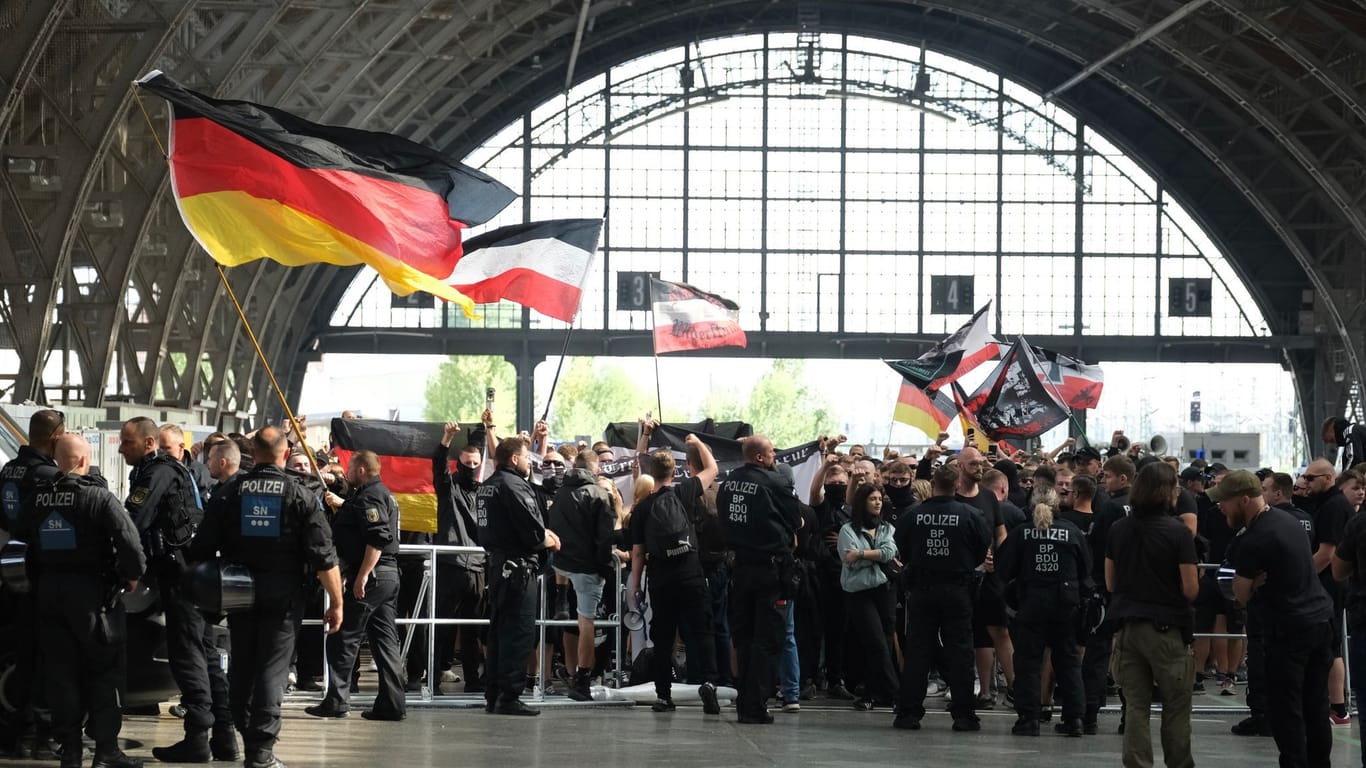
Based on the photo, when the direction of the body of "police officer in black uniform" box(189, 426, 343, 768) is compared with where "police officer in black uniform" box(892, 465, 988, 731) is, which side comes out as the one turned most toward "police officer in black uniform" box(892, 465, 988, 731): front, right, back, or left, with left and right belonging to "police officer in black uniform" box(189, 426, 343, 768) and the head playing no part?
right

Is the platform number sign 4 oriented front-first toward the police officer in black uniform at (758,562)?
yes

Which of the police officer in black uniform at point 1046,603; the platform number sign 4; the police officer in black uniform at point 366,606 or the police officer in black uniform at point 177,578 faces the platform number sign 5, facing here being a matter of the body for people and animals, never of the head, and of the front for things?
the police officer in black uniform at point 1046,603

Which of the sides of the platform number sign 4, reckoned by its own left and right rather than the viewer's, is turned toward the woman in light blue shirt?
front

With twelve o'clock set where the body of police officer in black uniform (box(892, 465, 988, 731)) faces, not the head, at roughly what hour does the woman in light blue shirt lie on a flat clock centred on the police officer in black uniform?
The woman in light blue shirt is roughly at 11 o'clock from the police officer in black uniform.

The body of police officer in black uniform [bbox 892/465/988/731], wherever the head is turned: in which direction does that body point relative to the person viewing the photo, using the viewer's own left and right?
facing away from the viewer

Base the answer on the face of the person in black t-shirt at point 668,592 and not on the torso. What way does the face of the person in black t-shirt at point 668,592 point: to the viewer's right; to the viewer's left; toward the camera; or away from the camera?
away from the camera

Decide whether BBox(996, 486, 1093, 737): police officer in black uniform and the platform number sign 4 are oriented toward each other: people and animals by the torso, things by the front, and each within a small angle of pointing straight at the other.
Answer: yes

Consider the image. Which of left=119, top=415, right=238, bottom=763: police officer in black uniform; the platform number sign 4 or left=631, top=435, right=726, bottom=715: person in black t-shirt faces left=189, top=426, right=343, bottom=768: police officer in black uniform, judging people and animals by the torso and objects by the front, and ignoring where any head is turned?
the platform number sign 4

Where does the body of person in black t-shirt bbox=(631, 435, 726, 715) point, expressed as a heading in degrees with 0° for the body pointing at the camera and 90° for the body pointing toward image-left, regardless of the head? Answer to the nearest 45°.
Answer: approximately 180°

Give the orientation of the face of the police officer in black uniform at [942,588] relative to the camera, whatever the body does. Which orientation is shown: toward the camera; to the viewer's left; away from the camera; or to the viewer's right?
away from the camera

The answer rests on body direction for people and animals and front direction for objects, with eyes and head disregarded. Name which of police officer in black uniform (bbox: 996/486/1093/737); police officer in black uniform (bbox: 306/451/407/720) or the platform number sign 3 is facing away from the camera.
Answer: police officer in black uniform (bbox: 996/486/1093/737)

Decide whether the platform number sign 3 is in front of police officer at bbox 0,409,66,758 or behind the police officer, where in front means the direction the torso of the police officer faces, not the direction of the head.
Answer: in front

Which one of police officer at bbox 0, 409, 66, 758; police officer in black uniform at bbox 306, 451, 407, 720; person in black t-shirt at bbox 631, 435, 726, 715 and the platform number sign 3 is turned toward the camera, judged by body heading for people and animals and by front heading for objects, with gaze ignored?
the platform number sign 3

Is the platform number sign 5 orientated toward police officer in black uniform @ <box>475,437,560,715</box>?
yes

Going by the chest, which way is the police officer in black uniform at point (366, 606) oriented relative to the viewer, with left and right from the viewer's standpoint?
facing to the left of the viewer
